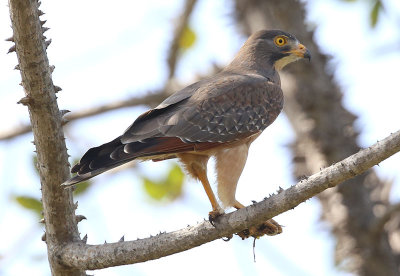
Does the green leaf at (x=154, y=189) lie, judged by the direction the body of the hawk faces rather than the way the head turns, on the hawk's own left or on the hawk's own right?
on the hawk's own left

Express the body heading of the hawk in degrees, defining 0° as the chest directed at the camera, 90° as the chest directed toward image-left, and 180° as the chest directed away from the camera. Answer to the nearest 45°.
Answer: approximately 270°

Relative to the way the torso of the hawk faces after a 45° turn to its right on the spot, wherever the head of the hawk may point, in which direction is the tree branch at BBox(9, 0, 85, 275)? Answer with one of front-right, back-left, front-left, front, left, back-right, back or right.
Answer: right
